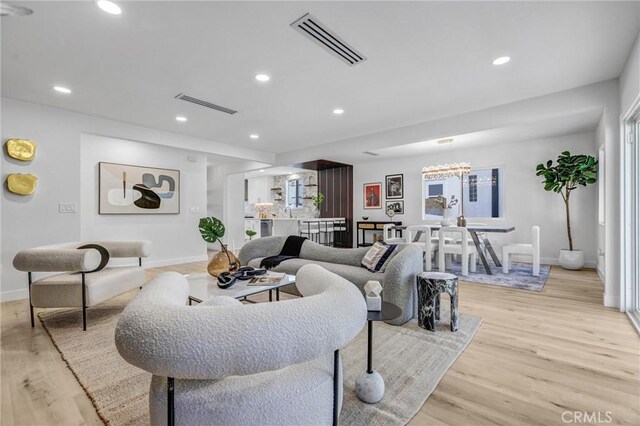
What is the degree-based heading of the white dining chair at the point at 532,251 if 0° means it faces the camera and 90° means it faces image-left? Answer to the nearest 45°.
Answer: approximately 90°

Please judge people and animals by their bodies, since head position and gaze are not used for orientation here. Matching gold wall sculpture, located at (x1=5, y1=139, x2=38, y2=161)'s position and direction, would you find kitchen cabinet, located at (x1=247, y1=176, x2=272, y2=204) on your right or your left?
on your left

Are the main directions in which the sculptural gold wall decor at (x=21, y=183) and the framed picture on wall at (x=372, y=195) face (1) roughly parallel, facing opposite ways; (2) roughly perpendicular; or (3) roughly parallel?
roughly perpendicular

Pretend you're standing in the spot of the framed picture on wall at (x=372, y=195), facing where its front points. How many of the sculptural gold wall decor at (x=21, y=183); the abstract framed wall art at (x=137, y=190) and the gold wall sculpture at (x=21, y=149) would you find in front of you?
3

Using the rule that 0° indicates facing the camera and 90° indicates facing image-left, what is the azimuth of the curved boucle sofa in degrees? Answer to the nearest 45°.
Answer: approximately 45°

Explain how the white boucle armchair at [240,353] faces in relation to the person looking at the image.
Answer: facing away from the viewer

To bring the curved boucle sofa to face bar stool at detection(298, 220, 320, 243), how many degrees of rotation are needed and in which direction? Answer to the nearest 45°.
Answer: approximately 135° to its right

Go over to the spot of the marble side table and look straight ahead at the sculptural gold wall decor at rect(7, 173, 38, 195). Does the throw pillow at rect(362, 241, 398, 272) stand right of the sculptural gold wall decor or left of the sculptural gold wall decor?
right

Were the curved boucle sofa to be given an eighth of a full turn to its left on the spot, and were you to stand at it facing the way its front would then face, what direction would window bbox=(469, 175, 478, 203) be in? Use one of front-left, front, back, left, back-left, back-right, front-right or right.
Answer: back-left
